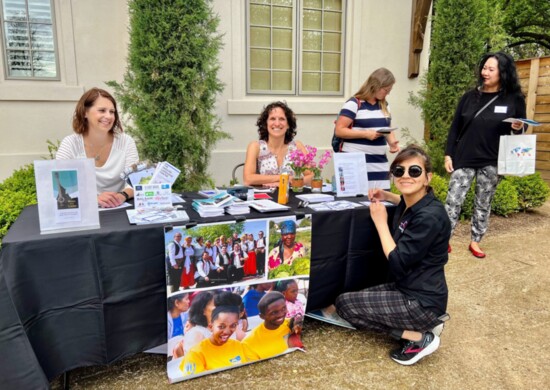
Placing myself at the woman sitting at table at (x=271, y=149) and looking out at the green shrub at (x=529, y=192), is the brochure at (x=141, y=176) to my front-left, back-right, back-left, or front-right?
back-right

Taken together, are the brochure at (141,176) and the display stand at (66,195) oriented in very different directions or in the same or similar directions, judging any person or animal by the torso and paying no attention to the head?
same or similar directions

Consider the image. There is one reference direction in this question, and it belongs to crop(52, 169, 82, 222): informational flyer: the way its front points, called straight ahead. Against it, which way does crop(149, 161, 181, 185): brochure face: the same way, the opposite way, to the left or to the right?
the same way

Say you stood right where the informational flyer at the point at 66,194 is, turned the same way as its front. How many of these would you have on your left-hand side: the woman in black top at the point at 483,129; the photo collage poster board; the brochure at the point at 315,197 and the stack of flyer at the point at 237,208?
4

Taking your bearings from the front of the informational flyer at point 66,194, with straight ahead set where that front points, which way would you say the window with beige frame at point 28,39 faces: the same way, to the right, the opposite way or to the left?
the same way

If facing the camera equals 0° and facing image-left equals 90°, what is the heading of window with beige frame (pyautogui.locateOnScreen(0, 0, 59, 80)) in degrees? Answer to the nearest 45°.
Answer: approximately 0°

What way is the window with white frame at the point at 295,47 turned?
toward the camera

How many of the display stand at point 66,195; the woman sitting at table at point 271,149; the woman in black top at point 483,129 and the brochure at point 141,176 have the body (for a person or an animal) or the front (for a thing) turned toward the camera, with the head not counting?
4

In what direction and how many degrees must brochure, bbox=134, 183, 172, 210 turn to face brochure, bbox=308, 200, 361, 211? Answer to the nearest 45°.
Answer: approximately 90° to its left

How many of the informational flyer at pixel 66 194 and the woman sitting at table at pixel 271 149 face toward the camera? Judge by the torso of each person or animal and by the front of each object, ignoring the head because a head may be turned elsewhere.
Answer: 2

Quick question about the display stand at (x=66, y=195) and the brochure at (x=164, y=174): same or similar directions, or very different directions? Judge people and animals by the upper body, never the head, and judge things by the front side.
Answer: same or similar directions

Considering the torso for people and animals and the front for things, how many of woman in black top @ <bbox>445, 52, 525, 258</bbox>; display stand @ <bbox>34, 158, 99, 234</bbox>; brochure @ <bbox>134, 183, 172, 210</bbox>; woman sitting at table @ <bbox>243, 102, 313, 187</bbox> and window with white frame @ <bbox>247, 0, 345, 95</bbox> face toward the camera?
5

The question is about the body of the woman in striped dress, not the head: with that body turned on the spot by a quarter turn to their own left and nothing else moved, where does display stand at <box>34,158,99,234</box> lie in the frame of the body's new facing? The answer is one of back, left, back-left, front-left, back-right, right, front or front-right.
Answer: back

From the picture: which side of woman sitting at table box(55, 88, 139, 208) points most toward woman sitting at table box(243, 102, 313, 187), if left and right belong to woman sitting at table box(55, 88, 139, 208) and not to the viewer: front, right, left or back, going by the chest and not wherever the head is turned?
left

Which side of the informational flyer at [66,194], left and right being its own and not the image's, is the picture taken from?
front

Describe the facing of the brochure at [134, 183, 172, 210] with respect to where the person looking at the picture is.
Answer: facing the viewer

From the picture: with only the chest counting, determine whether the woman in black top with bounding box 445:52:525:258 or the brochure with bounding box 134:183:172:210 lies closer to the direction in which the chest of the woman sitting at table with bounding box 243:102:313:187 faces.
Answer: the brochure

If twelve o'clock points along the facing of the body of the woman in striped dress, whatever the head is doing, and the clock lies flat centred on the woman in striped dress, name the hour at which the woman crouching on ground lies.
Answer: The woman crouching on ground is roughly at 1 o'clock from the woman in striped dress.

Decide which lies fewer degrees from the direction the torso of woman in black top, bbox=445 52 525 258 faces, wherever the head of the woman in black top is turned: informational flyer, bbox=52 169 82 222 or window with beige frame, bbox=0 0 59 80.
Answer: the informational flyer
